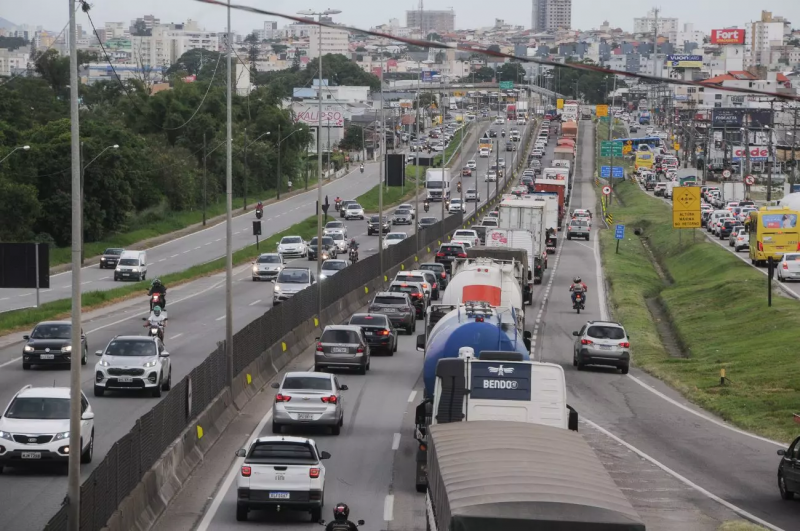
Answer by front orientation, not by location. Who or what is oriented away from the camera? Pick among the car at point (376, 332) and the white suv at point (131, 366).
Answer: the car

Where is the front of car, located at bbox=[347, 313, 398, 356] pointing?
away from the camera

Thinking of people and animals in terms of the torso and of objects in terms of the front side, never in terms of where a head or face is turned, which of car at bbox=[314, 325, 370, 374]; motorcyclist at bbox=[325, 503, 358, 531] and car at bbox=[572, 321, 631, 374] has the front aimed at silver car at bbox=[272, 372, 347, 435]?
the motorcyclist

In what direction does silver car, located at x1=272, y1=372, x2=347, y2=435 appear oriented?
away from the camera

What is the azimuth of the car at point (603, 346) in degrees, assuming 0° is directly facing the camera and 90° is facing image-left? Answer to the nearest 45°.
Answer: approximately 180°

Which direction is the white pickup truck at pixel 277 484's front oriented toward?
away from the camera

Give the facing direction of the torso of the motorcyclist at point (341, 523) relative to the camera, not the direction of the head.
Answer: away from the camera

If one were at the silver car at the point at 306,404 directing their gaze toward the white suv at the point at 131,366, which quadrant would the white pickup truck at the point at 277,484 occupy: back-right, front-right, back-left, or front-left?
back-left

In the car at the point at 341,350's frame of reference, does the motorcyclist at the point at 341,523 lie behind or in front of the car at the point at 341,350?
behind

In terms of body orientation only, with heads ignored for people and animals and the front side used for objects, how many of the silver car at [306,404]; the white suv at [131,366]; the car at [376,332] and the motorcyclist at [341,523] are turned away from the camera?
3

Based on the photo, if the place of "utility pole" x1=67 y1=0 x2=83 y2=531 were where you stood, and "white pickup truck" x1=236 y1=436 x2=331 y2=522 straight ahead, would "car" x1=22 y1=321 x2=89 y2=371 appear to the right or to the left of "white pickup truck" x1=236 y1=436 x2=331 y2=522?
left

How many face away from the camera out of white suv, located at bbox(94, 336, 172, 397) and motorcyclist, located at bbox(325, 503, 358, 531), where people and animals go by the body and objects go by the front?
1

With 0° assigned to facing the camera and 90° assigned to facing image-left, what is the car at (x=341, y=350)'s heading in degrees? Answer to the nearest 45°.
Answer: approximately 180°

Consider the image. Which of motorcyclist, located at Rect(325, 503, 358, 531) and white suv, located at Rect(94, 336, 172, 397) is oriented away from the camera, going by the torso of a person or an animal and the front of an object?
the motorcyclist
